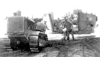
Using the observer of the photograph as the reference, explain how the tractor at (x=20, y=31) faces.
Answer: facing away from the viewer and to the right of the viewer

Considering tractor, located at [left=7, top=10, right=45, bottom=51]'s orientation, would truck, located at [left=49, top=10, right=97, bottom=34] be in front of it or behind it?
in front
